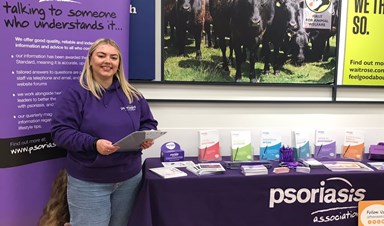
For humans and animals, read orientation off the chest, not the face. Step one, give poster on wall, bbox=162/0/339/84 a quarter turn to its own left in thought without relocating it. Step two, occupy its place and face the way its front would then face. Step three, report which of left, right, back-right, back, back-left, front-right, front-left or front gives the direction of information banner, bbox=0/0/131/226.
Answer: back-right

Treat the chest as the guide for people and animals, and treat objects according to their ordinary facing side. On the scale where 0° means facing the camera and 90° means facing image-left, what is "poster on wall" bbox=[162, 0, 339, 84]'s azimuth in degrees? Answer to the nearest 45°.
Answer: approximately 0°

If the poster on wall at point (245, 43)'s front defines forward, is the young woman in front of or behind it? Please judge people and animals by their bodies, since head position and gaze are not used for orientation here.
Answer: in front
